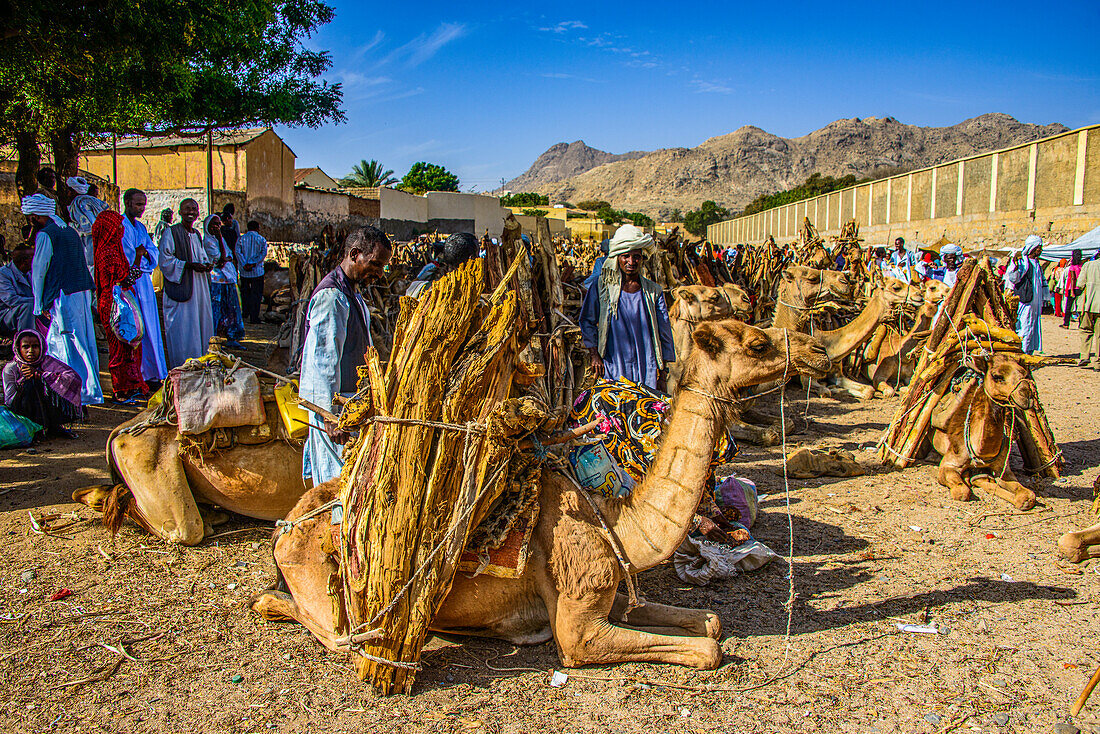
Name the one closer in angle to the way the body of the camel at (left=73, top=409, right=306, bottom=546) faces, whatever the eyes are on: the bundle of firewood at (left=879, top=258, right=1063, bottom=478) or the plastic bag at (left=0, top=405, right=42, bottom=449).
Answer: the bundle of firewood

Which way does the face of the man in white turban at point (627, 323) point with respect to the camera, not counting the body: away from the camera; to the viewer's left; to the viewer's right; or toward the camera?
toward the camera

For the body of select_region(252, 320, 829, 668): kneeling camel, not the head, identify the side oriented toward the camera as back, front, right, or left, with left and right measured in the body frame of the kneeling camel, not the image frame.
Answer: right

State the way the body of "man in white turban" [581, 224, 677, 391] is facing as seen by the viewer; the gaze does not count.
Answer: toward the camera

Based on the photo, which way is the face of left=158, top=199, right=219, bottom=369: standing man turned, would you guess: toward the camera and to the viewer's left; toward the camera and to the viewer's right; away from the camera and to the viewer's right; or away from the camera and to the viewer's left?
toward the camera and to the viewer's right

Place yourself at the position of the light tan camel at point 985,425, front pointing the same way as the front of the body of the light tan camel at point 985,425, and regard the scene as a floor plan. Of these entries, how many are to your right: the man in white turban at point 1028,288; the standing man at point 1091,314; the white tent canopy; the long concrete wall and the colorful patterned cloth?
1

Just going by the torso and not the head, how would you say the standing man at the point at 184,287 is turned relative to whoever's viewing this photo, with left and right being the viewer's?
facing the viewer and to the right of the viewer

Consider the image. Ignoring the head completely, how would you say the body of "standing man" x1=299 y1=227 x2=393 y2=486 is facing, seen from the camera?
to the viewer's right

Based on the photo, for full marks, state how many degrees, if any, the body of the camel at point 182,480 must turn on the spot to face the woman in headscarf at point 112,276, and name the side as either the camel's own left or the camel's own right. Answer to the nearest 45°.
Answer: approximately 90° to the camel's own left

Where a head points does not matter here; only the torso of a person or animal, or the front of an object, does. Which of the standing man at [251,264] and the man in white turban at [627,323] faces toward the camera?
the man in white turban

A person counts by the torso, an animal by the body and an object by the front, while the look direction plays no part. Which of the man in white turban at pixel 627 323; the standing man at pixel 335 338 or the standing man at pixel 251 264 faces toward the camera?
the man in white turban

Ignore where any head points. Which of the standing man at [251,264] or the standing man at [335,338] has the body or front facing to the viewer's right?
the standing man at [335,338]

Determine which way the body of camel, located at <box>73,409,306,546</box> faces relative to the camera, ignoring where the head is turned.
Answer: to the viewer's right

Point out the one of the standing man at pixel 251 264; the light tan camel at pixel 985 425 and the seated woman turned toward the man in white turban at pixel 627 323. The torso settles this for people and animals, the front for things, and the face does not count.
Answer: the seated woman
